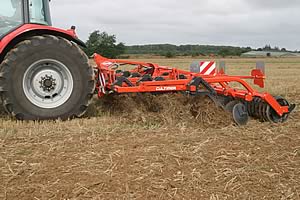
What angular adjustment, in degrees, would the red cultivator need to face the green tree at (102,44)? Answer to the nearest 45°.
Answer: approximately 90° to its right

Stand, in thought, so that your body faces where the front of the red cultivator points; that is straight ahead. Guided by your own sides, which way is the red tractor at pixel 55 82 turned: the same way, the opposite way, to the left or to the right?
the same way

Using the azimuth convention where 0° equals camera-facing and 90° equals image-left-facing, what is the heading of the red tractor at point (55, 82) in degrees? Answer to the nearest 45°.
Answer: approximately 90°

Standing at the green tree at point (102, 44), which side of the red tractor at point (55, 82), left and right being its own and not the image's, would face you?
right

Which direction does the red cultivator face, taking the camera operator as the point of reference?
facing to the left of the viewer
